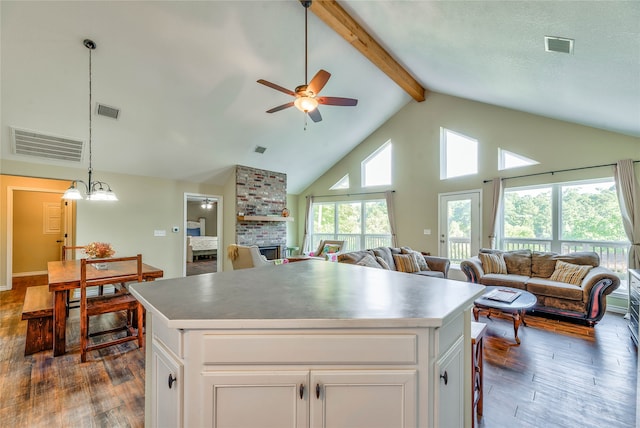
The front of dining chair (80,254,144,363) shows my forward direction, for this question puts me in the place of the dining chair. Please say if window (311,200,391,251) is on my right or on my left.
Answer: on my right

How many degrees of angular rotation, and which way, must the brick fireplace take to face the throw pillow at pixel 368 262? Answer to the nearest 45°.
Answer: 0° — it already faces it

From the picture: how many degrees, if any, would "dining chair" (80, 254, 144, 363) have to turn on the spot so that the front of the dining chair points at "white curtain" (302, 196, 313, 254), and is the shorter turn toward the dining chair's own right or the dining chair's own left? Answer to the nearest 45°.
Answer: approximately 90° to the dining chair's own right

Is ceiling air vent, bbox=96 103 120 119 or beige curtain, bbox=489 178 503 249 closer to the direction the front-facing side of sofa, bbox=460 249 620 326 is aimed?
the ceiling air vent

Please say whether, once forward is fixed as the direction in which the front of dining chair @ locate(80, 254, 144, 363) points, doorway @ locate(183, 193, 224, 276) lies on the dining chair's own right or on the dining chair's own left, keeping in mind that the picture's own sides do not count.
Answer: on the dining chair's own right
